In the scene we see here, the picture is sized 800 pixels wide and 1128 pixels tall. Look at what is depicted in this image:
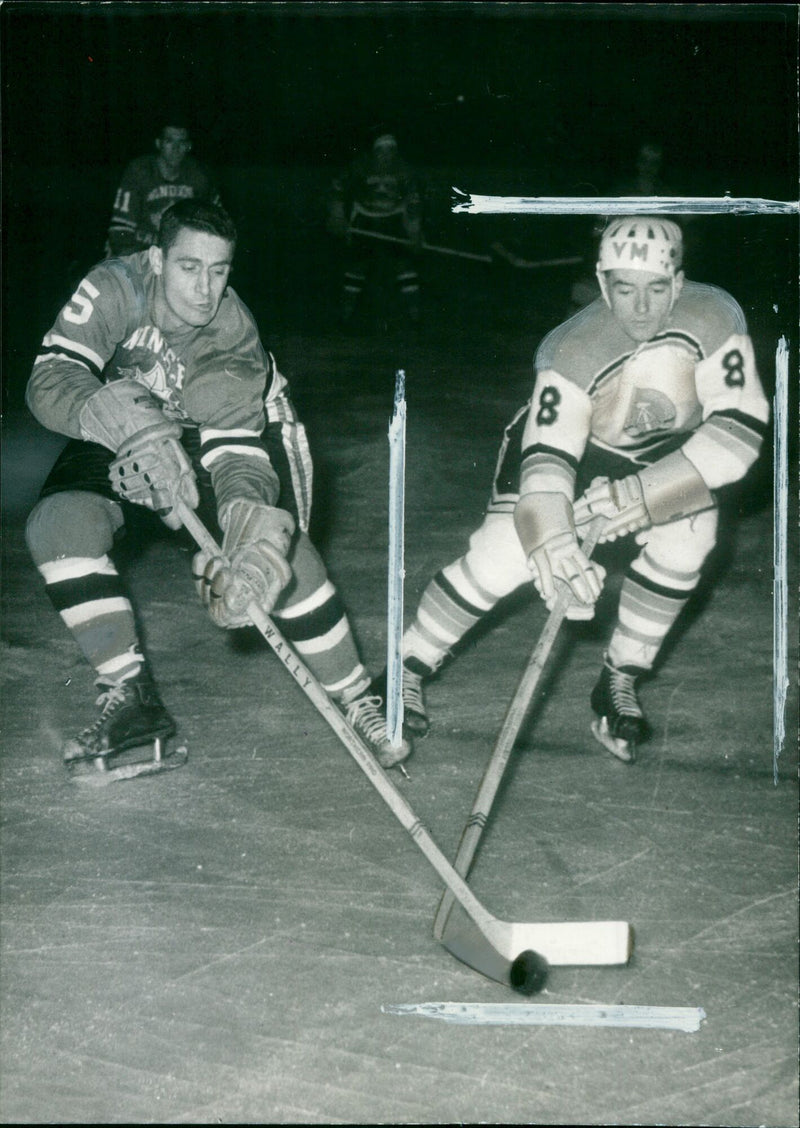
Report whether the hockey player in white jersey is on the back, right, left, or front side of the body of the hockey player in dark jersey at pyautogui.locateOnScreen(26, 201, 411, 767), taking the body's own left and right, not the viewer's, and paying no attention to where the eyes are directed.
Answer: left

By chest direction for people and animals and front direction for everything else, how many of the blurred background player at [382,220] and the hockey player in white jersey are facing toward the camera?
2

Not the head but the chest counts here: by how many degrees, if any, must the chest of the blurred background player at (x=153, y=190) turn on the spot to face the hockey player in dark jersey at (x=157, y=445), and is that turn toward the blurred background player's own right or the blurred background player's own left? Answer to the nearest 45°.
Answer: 0° — they already face them

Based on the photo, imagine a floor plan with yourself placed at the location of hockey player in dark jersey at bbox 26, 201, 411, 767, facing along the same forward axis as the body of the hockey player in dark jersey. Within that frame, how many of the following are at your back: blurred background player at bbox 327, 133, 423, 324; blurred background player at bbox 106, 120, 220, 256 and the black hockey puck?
2

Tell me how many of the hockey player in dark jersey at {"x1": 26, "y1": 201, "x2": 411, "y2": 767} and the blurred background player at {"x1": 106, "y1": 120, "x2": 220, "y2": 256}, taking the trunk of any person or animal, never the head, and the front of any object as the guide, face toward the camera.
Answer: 2

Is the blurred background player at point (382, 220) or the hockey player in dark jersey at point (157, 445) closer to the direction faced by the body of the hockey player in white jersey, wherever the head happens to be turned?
the hockey player in dark jersey

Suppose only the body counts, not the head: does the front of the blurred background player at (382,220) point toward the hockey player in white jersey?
yes
